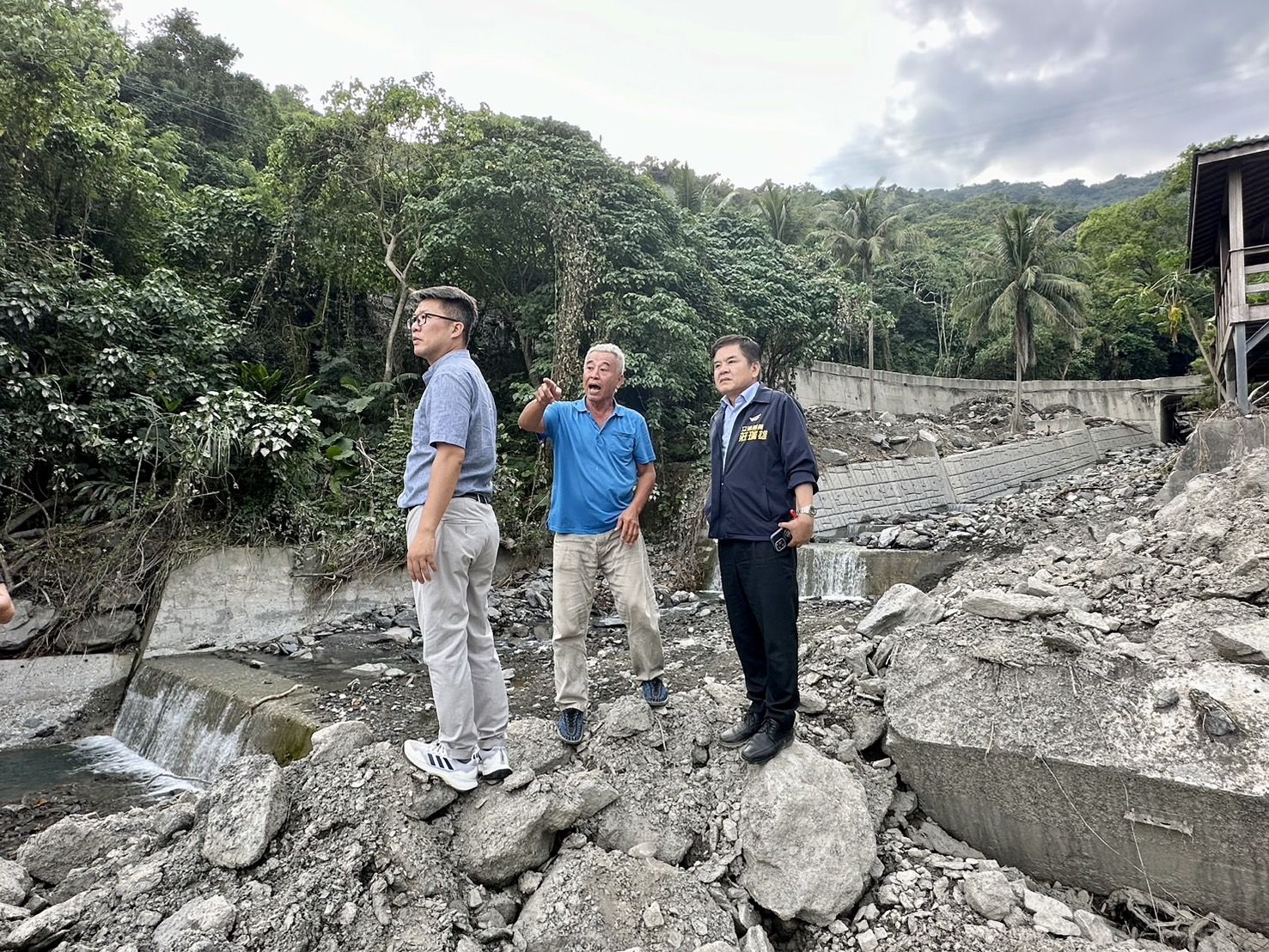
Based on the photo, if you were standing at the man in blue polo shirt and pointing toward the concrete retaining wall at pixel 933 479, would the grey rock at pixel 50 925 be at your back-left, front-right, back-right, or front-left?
back-left

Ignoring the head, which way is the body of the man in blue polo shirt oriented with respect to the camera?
toward the camera

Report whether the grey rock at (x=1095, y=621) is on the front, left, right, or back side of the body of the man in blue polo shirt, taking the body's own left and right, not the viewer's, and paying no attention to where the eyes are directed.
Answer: left

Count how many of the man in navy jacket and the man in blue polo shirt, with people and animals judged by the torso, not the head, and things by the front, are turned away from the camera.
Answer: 0

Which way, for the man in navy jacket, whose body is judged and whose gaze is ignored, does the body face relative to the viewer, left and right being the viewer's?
facing the viewer and to the left of the viewer

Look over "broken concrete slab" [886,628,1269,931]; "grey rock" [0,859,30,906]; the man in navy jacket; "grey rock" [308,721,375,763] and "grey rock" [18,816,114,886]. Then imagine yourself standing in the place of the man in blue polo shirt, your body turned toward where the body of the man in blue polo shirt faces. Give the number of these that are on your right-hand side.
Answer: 3

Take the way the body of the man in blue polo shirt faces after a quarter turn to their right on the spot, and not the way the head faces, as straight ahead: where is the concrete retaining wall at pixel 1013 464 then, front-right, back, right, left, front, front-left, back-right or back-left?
back-right

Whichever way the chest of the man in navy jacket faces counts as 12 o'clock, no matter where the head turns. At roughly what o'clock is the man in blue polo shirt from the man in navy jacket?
The man in blue polo shirt is roughly at 2 o'clock from the man in navy jacket.

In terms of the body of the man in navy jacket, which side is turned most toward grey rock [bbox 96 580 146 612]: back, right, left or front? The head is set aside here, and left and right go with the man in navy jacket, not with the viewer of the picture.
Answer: right

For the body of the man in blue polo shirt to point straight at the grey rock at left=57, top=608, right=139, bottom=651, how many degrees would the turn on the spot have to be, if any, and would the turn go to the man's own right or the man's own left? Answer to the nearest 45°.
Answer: approximately 135° to the man's own right

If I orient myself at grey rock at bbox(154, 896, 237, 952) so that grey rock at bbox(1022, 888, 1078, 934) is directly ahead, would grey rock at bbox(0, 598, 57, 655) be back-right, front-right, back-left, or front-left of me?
back-left

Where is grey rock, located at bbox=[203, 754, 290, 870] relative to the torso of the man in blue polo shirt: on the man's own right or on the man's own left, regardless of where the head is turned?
on the man's own right

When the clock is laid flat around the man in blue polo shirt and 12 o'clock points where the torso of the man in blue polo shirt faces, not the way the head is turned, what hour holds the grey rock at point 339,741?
The grey rock is roughly at 3 o'clock from the man in blue polo shirt.

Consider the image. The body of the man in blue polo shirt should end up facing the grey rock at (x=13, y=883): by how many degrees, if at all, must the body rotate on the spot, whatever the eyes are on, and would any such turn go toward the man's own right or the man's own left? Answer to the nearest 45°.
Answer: approximately 90° to the man's own right

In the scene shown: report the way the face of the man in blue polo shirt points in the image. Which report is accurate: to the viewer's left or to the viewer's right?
to the viewer's left

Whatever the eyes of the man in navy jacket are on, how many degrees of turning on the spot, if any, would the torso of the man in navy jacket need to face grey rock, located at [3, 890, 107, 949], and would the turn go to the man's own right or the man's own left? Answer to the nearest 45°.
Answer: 0° — they already face it
